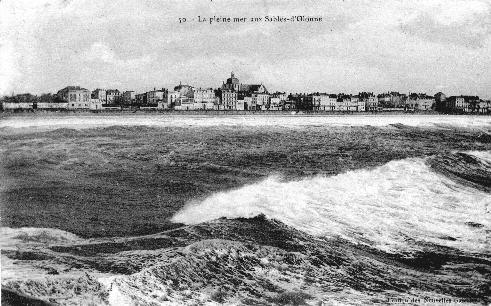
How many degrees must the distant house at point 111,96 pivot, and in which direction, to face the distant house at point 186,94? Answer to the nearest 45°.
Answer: approximately 135° to its left
